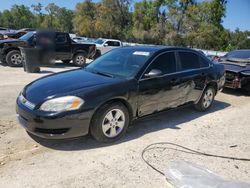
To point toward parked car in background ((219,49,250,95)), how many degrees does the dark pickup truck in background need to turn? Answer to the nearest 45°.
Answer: approximately 135° to its left

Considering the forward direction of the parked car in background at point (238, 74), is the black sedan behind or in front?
in front

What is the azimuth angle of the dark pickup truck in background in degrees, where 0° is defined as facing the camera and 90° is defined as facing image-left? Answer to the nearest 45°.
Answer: approximately 90°

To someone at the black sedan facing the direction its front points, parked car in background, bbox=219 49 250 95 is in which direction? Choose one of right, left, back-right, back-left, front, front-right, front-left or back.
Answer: back

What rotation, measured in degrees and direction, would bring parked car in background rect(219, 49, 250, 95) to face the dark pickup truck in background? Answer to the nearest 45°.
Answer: approximately 45° to its right

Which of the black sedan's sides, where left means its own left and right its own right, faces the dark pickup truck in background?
right

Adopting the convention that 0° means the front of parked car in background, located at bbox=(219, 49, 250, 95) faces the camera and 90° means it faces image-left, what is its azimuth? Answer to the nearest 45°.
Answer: approximately 45°

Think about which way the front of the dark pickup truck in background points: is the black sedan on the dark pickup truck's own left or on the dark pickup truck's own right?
on the dark pickup truck's own left
